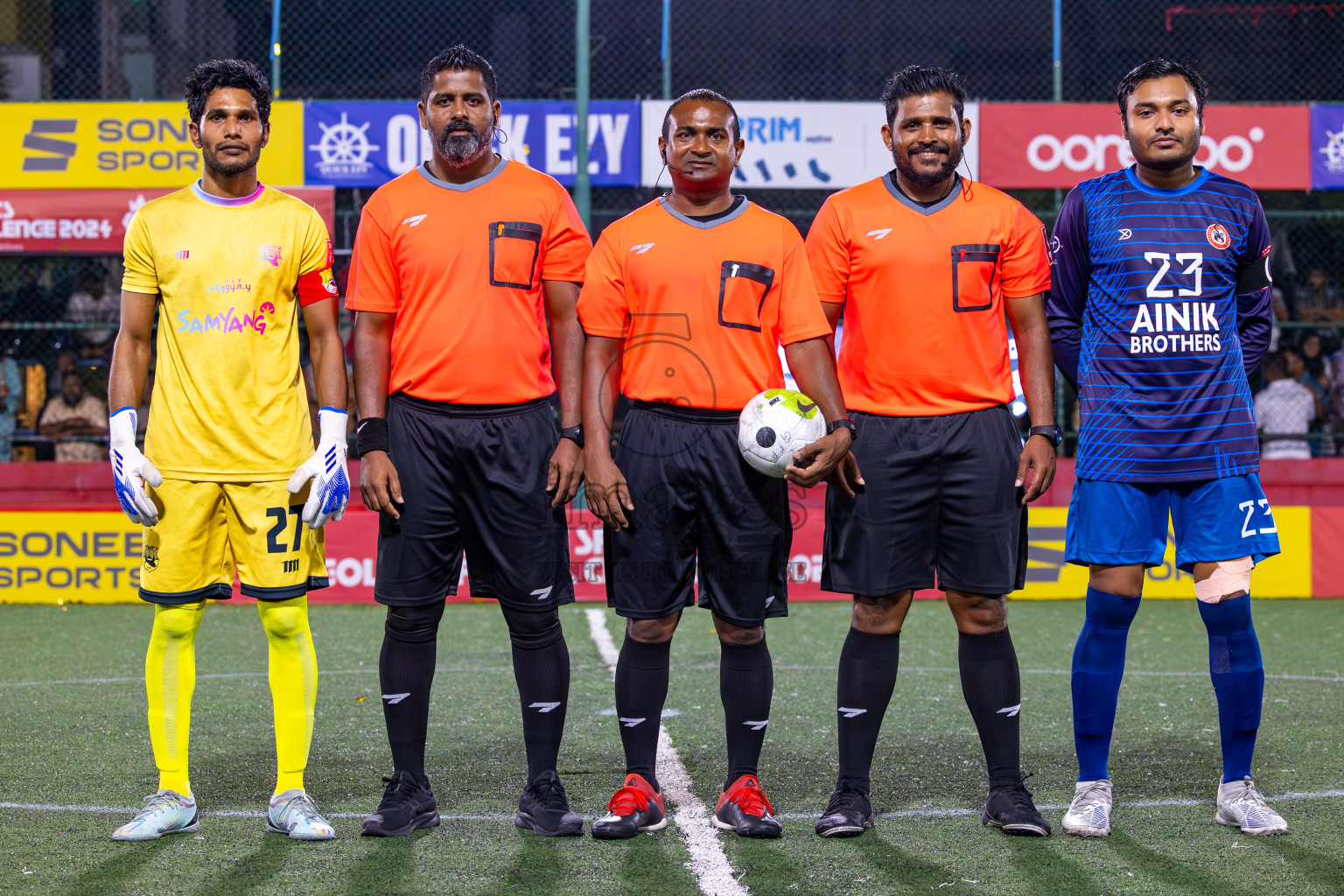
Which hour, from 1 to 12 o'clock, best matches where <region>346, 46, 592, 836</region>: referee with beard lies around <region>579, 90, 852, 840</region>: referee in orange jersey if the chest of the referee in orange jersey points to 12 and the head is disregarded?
The referee with beard is roughly at 3 o'clock from the referee in orange jersey.

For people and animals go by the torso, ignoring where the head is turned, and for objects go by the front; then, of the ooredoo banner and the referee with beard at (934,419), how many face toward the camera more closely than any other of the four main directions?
2

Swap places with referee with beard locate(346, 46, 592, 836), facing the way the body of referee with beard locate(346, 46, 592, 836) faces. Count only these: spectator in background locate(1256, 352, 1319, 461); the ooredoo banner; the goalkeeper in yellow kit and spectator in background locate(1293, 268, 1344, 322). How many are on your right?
1

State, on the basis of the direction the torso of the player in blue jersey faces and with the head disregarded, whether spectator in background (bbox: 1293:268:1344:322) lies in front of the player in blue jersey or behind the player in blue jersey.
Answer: behind

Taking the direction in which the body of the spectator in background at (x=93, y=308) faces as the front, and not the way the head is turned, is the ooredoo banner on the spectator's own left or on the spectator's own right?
on the spectator's own left

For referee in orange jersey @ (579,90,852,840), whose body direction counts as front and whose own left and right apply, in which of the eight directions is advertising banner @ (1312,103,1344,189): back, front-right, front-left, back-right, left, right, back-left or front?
back-left

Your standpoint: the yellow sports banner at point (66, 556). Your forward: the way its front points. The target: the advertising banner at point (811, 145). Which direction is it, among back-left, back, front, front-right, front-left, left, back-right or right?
left

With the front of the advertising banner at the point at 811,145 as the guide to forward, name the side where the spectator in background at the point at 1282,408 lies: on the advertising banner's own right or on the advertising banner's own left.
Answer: on the advertising banner's own left

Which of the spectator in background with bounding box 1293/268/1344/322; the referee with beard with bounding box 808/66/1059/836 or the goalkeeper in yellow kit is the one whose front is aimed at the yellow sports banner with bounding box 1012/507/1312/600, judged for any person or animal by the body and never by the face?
the spectator in background

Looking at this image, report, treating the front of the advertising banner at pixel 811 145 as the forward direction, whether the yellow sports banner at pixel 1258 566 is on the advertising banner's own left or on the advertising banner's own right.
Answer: on the advertising banner's own left

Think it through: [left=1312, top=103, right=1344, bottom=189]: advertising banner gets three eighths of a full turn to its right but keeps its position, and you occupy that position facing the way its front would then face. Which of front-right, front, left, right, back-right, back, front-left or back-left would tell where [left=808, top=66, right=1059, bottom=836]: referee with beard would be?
back-left
